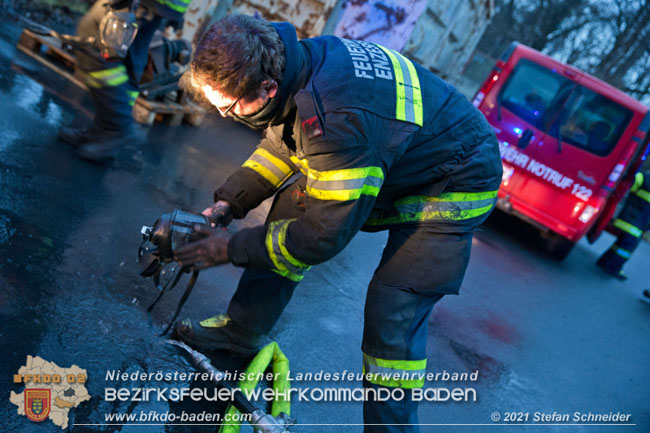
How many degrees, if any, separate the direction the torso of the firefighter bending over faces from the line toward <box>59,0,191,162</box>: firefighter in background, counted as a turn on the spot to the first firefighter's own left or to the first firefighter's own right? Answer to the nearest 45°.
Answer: approximately 45° to the first firefighter's own right

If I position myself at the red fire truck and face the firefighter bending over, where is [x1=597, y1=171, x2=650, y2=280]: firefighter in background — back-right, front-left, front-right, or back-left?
front-left

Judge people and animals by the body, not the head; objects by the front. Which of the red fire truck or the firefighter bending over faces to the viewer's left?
the firefighter bending over

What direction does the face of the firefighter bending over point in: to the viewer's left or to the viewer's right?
to the viewer's left

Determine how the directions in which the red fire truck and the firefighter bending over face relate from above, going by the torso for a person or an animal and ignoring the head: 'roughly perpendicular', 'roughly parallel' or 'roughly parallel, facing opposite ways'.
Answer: roughly perpendicular

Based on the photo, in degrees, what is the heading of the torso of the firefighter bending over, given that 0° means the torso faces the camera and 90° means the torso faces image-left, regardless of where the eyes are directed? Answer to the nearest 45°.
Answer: approximately 90°

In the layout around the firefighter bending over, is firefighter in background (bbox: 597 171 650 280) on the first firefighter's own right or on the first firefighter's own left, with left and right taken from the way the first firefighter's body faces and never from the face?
on the first firefighter's own right

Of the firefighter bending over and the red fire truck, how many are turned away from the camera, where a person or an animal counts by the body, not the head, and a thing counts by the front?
1
